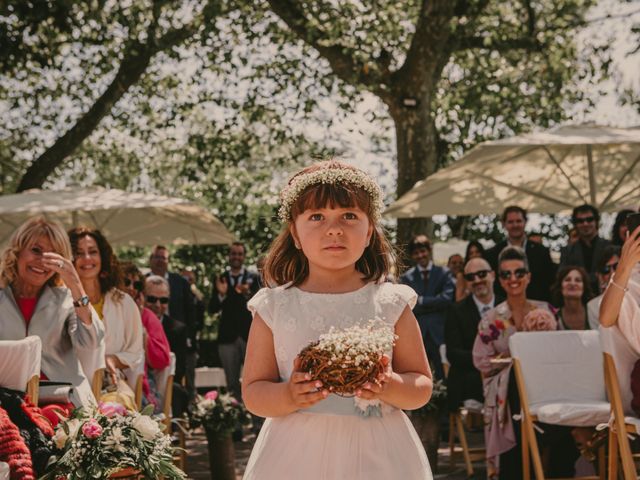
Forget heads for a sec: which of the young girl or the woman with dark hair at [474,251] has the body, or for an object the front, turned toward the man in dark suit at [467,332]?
the woman with dark hair

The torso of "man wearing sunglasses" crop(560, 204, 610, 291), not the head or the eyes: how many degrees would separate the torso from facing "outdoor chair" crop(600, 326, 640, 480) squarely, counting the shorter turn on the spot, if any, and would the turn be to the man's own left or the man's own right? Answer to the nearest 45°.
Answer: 0° — they already face it

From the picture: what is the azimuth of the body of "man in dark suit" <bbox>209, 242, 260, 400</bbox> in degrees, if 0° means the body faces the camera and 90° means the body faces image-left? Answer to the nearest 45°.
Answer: approximately 0°

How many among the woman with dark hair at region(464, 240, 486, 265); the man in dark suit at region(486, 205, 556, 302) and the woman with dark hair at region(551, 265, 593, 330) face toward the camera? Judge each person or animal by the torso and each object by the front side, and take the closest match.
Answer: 3

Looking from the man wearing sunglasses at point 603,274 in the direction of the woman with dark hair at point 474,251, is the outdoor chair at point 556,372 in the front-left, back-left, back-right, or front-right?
back-left

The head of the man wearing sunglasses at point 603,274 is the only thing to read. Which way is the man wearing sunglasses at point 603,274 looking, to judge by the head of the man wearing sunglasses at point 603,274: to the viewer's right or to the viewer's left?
to the viewer's left

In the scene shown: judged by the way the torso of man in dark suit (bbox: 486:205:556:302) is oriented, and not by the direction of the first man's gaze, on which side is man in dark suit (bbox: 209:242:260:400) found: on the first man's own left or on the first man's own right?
on the first man's own right

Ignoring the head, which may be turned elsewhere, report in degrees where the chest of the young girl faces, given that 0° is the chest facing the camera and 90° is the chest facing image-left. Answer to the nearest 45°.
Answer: approximately 0°

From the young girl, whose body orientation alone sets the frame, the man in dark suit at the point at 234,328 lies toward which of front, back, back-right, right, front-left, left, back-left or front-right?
back

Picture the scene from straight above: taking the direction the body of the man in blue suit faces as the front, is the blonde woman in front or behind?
in front
